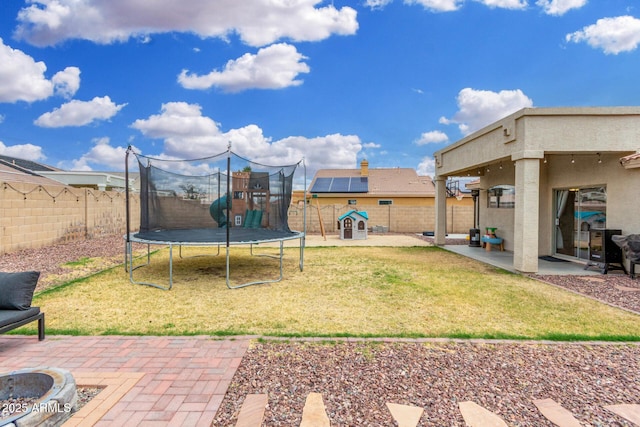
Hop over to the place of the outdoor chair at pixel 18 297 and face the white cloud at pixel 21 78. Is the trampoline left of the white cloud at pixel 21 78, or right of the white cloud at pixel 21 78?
right

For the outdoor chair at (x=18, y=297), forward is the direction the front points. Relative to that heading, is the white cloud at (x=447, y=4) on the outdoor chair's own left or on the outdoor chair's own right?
on the outdoor chair's own left

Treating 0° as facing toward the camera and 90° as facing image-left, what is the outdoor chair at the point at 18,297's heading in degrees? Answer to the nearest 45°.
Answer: approximately 315°

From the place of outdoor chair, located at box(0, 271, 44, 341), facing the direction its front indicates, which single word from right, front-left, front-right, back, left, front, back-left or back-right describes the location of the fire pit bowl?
front-right

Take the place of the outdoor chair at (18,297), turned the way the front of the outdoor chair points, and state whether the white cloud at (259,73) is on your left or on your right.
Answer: on your left

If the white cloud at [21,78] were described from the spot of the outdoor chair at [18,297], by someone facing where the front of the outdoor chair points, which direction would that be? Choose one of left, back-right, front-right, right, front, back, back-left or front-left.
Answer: back-left
